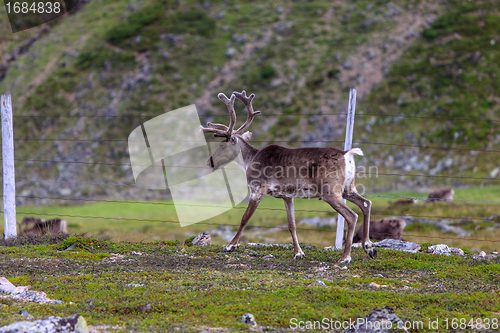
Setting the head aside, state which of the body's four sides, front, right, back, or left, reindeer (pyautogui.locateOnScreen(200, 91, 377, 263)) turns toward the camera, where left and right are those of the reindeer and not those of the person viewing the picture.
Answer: left

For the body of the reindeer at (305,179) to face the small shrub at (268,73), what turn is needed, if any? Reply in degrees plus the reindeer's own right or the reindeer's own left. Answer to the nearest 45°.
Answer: approximately 90° to the reindeer's own right

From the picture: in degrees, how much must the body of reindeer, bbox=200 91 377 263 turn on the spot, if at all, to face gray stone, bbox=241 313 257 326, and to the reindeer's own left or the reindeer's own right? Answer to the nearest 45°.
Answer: approximately 90° to the reindeer's own left

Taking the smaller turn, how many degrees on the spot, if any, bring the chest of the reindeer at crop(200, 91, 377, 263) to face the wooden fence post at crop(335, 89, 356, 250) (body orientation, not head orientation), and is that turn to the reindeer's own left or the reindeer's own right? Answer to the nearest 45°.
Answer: approximately 135° to the reindeer's own right

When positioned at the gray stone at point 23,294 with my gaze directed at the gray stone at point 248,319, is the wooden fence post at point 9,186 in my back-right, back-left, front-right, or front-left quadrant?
back-left

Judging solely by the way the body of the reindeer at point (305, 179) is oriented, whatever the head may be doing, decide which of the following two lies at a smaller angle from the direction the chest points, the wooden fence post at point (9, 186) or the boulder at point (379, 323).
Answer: the wooden fence post
